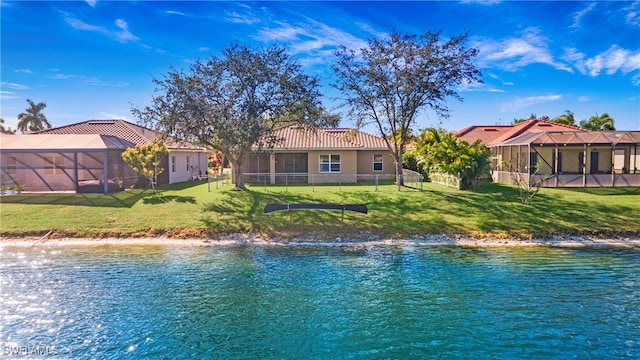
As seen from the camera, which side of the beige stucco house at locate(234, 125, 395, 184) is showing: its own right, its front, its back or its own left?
back

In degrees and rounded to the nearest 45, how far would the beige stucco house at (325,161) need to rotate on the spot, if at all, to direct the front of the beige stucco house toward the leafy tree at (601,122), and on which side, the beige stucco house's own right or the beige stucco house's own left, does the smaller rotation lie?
approximately 90° to the beige stucco house's own right

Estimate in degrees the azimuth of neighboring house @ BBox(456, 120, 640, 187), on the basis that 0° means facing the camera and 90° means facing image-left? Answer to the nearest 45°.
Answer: approximately 180°

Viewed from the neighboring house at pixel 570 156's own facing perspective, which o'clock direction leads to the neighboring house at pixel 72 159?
the neighboring house at pixel 72 159 is roughly at 8 o'clock from the neighboring house at pixel 570 156.

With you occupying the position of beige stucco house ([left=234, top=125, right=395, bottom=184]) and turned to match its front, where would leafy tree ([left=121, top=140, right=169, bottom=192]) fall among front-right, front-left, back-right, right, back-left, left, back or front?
back-left

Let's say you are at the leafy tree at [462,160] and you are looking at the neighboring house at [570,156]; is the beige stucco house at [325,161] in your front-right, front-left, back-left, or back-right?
back-left

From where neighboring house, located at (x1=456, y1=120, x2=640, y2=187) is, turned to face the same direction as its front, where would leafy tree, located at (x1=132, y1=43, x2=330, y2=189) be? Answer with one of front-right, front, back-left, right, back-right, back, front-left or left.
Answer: back-left

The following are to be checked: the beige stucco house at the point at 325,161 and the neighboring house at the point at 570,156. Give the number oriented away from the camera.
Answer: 2

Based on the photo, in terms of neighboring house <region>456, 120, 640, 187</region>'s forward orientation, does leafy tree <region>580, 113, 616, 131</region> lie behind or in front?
in front

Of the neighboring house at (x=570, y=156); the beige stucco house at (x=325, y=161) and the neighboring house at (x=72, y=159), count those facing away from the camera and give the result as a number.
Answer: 3

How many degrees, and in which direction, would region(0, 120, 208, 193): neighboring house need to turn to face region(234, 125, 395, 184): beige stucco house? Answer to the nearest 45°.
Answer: approximately 90° to its right

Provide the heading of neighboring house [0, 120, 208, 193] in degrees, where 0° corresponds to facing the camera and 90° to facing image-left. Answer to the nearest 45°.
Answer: approximately 180°

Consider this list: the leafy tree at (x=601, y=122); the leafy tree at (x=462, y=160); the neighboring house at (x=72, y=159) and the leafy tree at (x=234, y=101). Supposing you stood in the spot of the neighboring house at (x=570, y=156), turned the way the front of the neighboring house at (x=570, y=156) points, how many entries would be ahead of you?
1

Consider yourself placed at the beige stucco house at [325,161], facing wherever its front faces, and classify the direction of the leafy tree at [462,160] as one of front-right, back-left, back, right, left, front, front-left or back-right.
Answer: back-right

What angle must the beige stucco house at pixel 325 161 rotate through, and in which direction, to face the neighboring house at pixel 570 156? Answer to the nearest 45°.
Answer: approximately 90° to its right
